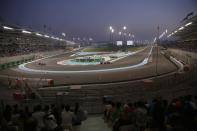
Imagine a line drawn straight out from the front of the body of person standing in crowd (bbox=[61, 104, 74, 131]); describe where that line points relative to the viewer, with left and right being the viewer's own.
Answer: facing away from the viewer

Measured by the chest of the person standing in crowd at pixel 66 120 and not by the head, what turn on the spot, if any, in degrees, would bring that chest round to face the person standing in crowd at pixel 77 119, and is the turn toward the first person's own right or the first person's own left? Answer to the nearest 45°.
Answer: approximately 45° to the first person's own right
